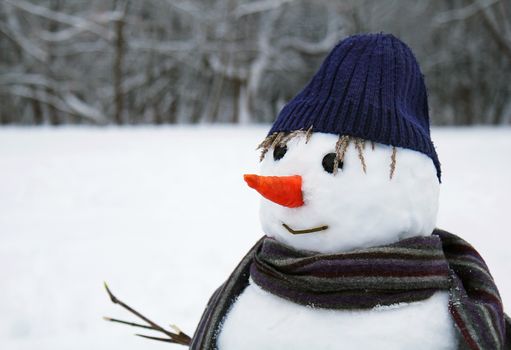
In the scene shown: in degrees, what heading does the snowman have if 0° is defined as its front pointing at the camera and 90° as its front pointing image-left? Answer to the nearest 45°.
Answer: approximately 45°
